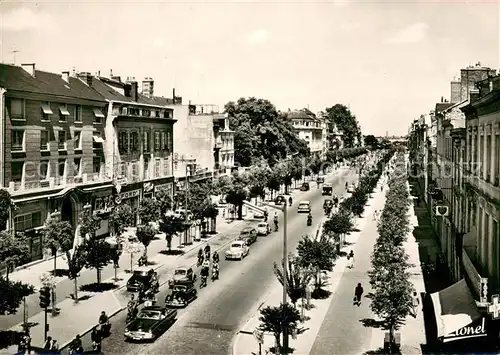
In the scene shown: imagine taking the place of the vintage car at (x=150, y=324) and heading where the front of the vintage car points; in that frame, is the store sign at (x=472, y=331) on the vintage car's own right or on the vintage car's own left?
on the vintage car's own left

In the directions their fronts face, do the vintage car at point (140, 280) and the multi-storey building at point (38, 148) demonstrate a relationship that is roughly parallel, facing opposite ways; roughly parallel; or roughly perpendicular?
roughly perpendicular

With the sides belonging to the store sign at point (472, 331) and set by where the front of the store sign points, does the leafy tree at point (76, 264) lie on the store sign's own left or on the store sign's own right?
on the store sign's own right

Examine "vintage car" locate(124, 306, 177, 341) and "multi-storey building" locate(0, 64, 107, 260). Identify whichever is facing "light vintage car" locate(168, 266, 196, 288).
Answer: the multi-storey building

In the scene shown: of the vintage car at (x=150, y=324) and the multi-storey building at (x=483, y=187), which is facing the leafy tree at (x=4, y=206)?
the multi-storey building

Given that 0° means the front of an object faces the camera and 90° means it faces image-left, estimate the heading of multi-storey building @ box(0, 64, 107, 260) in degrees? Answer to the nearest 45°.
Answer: approximately 315°

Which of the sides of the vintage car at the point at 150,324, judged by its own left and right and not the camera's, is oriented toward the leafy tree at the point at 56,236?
right

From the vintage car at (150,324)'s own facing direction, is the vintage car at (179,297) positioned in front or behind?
behind

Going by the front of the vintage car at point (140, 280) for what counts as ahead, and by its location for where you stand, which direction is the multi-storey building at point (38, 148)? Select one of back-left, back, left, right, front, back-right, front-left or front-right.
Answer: right

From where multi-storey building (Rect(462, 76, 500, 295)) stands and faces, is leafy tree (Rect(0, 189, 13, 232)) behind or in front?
in front

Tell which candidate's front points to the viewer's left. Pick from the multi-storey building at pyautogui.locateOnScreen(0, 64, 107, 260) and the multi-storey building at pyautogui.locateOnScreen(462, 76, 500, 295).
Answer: the multi-storey building at pyautogui.locateOnScreen(462, 76, 500, 295)

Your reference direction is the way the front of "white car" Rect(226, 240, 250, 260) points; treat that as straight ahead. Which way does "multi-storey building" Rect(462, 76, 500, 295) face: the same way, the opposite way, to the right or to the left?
to the right

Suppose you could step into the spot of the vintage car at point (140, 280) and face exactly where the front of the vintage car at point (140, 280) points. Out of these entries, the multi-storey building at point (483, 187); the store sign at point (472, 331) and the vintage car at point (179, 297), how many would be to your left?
3

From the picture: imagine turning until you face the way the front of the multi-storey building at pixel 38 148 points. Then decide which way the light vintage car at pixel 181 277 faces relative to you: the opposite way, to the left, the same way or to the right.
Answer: to the right

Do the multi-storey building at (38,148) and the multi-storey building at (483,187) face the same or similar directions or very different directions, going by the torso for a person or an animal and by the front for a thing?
very different directions

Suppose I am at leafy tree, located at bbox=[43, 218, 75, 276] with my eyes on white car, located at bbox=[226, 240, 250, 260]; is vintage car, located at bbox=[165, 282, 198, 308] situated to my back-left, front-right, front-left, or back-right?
front-right

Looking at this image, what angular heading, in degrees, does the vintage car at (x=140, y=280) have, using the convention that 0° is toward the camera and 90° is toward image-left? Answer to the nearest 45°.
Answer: approximately 45°

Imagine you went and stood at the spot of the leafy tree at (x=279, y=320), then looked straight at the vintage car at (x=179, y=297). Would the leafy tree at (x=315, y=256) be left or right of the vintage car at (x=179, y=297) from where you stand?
right

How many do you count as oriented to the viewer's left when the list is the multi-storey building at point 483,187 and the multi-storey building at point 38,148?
1

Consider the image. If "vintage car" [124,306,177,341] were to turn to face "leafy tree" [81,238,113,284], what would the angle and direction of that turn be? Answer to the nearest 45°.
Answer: approximately 135° to its right
